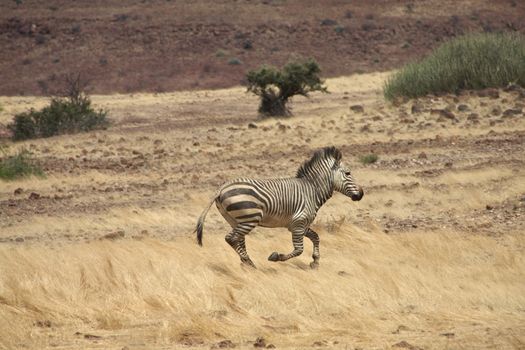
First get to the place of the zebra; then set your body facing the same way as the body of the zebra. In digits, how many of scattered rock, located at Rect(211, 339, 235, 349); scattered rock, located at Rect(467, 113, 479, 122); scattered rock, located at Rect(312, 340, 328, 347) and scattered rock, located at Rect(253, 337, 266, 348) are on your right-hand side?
3

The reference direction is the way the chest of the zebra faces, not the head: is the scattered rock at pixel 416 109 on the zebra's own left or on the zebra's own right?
on the zebra's own left

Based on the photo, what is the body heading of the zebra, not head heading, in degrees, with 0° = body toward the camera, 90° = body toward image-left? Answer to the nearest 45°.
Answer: approximately 270°

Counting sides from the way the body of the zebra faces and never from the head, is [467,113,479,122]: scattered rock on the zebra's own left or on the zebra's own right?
on the zebra's own left

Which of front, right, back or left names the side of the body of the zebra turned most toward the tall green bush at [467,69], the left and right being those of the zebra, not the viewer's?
left

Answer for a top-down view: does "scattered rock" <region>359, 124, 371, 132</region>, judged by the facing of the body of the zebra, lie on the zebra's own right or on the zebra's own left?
on the zebra's own left

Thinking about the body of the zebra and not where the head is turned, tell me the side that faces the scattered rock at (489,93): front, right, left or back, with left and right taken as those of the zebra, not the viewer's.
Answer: left

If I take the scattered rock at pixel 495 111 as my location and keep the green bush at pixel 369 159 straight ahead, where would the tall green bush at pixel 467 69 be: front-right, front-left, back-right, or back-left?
back-right

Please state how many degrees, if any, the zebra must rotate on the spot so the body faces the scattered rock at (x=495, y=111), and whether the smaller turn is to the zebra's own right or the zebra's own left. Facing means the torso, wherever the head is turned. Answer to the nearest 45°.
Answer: approximately 45° to the zebra's own left

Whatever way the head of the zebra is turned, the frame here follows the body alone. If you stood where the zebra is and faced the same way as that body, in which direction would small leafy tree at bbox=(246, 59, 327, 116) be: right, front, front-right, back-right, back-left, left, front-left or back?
left

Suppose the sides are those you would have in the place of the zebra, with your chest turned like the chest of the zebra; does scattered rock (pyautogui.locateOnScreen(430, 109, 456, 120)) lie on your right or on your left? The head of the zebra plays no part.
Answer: on your left

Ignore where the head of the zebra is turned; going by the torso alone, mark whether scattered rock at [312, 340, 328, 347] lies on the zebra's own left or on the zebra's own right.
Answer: on the zebra's own right

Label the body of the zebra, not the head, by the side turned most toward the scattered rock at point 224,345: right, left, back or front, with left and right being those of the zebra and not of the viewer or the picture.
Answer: right

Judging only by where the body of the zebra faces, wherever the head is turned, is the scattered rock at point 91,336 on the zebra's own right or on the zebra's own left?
on the zebra's own right

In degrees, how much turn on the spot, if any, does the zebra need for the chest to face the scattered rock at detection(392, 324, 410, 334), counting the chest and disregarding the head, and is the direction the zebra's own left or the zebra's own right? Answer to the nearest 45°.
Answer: approximately 90° to the zebra's own right

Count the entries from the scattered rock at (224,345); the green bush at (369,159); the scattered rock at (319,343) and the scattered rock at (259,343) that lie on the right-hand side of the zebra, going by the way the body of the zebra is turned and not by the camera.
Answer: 3

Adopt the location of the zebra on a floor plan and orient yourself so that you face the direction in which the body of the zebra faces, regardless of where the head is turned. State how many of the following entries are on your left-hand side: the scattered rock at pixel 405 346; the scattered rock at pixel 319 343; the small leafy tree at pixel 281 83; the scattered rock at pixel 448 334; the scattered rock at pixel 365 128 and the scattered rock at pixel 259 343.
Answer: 2

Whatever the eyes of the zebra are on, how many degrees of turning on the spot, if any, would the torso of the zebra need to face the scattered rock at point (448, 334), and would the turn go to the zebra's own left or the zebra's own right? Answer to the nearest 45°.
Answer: approximately 45° to the zebra's own right

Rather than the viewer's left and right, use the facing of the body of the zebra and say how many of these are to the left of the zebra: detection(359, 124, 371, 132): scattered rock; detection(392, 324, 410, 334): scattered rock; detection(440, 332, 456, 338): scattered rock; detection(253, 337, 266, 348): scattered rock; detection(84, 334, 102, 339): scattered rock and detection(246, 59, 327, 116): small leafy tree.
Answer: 2
